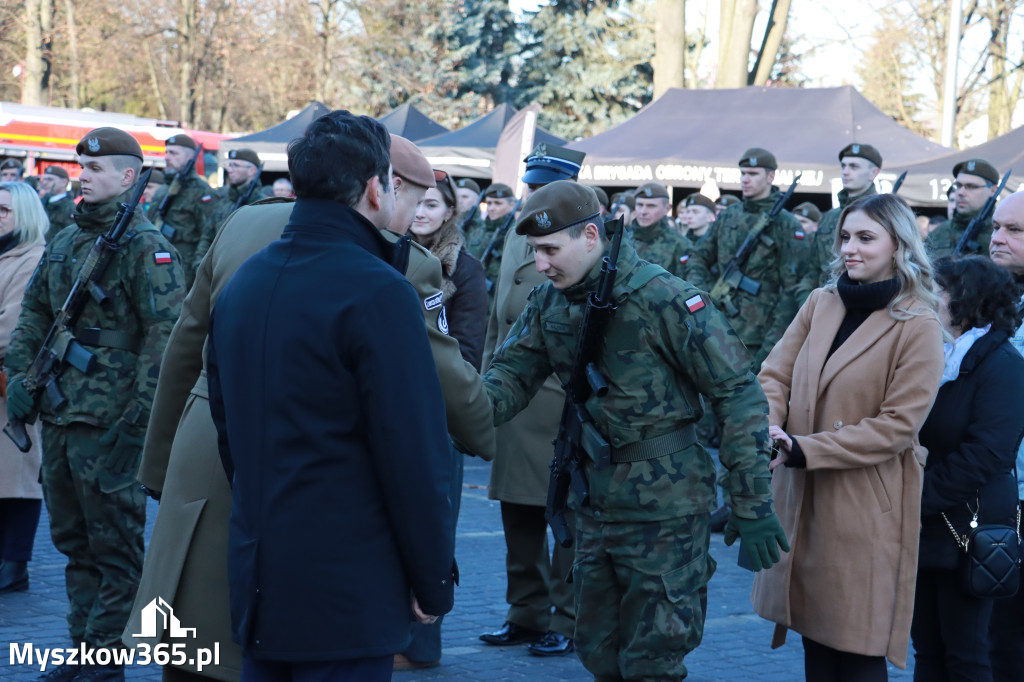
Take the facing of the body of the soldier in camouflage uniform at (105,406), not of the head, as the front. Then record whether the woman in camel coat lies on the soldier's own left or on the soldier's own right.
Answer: on the soldier's own left

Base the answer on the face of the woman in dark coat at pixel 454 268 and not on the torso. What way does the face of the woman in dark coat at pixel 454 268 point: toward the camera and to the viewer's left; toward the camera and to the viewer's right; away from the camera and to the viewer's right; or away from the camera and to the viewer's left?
toward the camera and to the viewer's left

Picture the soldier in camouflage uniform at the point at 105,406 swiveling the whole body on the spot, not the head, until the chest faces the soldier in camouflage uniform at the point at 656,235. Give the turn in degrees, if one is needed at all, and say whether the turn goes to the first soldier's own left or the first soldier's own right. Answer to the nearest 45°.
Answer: approximately 180°

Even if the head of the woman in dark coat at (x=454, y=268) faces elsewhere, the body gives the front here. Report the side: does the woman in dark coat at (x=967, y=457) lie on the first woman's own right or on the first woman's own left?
on the first woman's own left

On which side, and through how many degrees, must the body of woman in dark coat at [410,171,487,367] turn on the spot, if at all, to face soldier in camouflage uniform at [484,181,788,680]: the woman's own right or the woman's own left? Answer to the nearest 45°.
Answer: approximately 45° to the woman's own left

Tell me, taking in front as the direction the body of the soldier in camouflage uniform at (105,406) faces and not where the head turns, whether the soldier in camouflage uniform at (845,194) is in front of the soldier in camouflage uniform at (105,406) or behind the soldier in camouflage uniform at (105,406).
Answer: behind

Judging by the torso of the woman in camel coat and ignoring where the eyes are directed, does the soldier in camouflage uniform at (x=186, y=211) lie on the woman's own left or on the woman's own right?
on the woman's own right

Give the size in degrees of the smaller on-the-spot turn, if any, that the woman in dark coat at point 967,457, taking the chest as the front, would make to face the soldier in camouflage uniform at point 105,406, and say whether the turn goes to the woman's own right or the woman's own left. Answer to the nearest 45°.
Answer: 0° — they already face them

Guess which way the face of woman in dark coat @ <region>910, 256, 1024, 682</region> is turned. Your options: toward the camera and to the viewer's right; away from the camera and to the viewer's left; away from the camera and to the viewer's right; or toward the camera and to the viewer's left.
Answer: away from the camera and to the viewer's left

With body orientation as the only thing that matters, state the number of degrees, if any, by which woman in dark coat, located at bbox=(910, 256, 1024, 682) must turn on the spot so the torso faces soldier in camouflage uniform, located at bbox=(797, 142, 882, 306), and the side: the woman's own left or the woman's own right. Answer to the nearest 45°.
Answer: approximately 90° to the woman's own right

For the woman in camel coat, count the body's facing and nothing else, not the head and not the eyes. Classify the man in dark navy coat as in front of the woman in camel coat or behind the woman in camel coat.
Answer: in front

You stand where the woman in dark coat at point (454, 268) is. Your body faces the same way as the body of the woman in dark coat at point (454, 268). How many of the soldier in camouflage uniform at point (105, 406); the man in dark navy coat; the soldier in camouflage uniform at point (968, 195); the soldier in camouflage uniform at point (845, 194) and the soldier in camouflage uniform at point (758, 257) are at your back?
3

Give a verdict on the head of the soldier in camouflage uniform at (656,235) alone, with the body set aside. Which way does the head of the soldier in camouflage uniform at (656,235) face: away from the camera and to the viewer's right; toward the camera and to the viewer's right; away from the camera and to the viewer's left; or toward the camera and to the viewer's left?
toward the camera and to the viewer's left

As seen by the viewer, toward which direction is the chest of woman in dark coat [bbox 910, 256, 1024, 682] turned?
to the viewer's left
